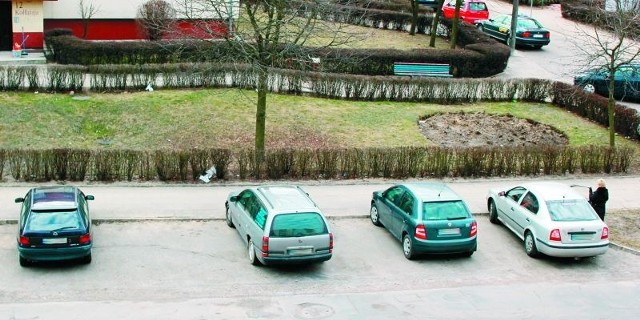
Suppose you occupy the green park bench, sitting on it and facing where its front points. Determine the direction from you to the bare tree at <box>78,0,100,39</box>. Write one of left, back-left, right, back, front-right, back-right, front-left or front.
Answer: right

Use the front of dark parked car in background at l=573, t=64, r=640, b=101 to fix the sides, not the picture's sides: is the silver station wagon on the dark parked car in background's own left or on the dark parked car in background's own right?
on the dark parked car in background's own left

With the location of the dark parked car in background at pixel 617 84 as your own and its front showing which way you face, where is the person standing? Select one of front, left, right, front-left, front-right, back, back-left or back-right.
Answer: back-left

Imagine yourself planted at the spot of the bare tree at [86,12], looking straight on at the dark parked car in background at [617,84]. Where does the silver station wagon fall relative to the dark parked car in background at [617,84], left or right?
right

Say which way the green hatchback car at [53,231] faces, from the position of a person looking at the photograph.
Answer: facing away from the viewer

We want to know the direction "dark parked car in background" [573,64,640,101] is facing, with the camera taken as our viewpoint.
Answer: facing away from the viewer and to the left of the viewer

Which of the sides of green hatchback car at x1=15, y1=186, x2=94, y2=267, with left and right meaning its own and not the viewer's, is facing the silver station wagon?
right

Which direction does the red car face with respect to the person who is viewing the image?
facing away from the viewer and to the left of the viewer

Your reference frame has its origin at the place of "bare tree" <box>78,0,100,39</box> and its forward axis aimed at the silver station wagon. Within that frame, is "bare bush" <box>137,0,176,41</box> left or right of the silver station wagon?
left

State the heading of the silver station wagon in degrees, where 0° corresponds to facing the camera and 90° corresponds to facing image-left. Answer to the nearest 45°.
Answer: approximately 135°

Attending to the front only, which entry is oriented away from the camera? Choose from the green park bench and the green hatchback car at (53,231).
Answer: the green hatchback car

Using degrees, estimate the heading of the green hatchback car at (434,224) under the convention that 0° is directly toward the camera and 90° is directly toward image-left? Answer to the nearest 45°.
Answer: approximately 135°

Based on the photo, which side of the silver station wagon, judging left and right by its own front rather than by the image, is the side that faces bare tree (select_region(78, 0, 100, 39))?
front

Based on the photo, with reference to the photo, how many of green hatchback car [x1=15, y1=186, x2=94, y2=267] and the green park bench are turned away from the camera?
1

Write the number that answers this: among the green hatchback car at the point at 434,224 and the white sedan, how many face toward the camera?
0

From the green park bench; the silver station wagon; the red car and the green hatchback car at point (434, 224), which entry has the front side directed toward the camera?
the green park bench
